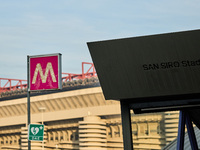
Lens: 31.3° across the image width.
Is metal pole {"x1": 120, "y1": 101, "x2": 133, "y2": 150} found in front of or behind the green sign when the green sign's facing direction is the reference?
in front

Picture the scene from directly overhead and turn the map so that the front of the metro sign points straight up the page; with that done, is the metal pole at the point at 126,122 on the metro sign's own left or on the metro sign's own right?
on the metro sign's own left

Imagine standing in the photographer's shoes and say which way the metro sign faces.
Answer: facing the viewer and to the left of the viewer

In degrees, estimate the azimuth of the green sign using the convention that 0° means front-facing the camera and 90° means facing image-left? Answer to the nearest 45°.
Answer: approximately 0°

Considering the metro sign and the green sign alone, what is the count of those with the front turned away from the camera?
0
